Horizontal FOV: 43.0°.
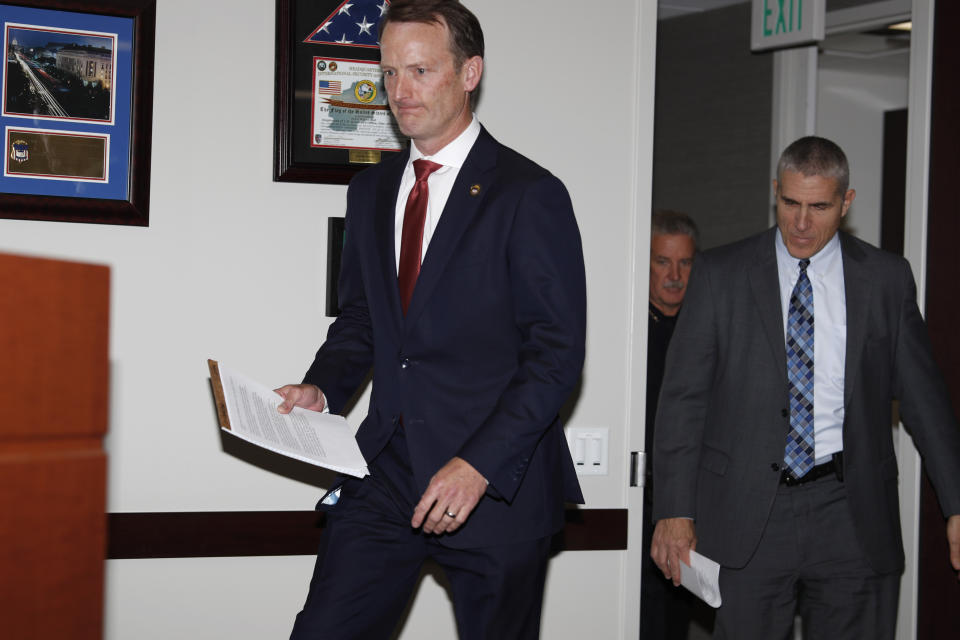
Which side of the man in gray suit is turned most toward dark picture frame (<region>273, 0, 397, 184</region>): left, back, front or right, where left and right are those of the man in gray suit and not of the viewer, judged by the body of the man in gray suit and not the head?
right

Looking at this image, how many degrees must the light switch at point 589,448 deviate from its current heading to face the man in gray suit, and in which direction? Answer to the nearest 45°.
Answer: approximately 45° to its left

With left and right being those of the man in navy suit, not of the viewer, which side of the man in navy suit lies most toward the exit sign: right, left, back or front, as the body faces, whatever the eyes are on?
back

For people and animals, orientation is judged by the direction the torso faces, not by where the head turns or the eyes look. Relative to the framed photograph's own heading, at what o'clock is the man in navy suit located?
The man in navy suit is roughly at 11 o'clock from the framed photograph.

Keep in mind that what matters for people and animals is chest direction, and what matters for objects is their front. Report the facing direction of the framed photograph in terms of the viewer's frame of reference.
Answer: facing the viewer

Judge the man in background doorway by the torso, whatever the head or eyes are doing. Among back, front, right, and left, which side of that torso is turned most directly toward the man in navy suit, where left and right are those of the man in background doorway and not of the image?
front

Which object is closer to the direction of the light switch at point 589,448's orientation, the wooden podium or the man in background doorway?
the wooden podium

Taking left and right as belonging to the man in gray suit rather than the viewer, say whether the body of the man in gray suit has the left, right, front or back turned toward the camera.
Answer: front

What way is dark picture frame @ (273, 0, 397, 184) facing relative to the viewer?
toward the camera

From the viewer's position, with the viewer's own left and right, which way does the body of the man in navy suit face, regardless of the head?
facing the viewer and to the left of the viewer
